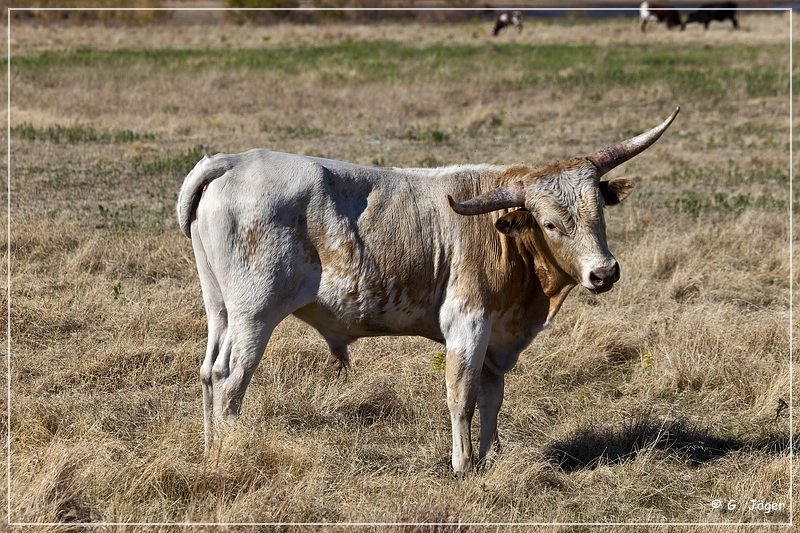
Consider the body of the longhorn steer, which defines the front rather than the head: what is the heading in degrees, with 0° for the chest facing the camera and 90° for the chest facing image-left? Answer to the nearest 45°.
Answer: approximately 270°
